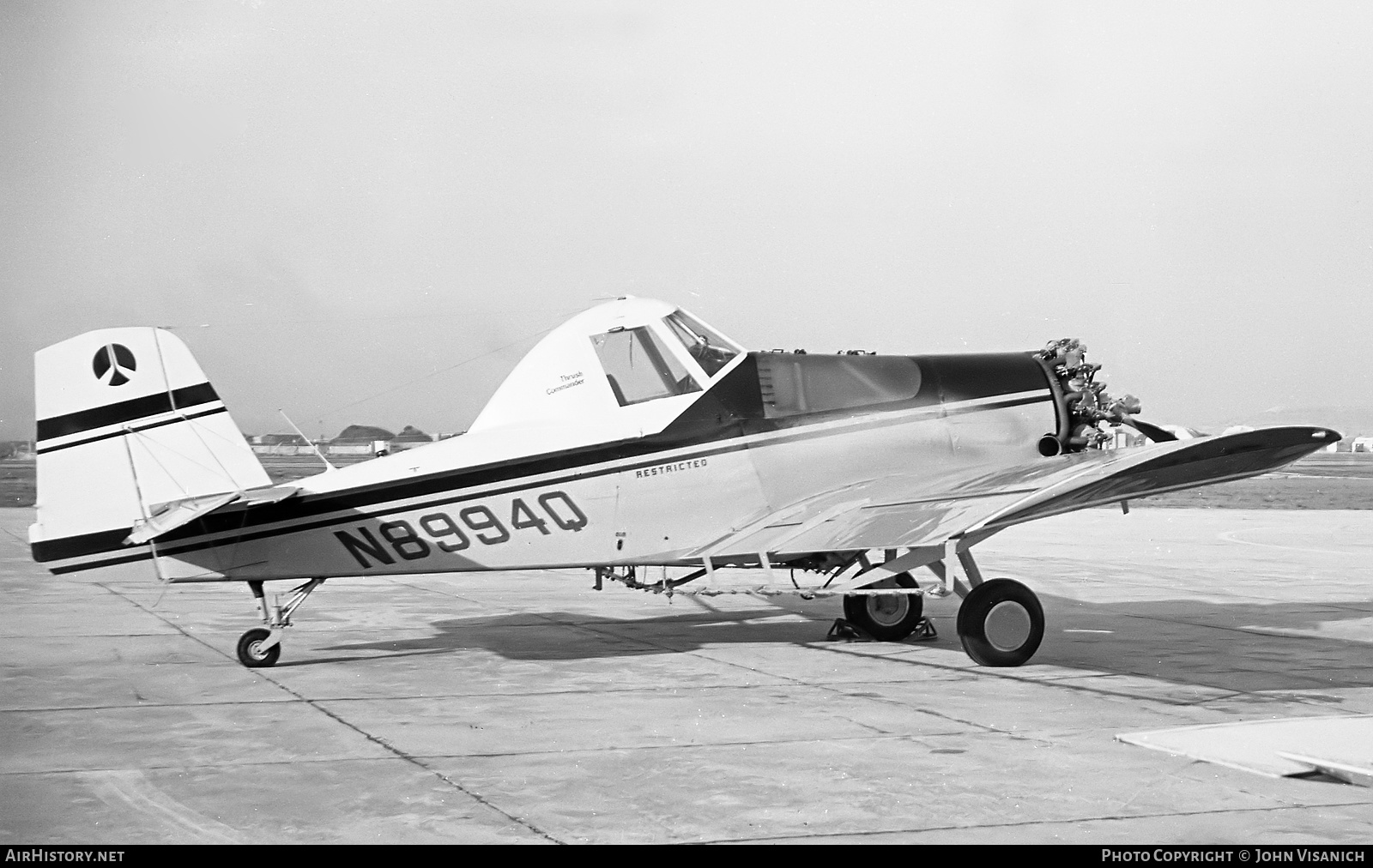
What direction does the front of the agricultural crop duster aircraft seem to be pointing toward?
to the viewer's right
